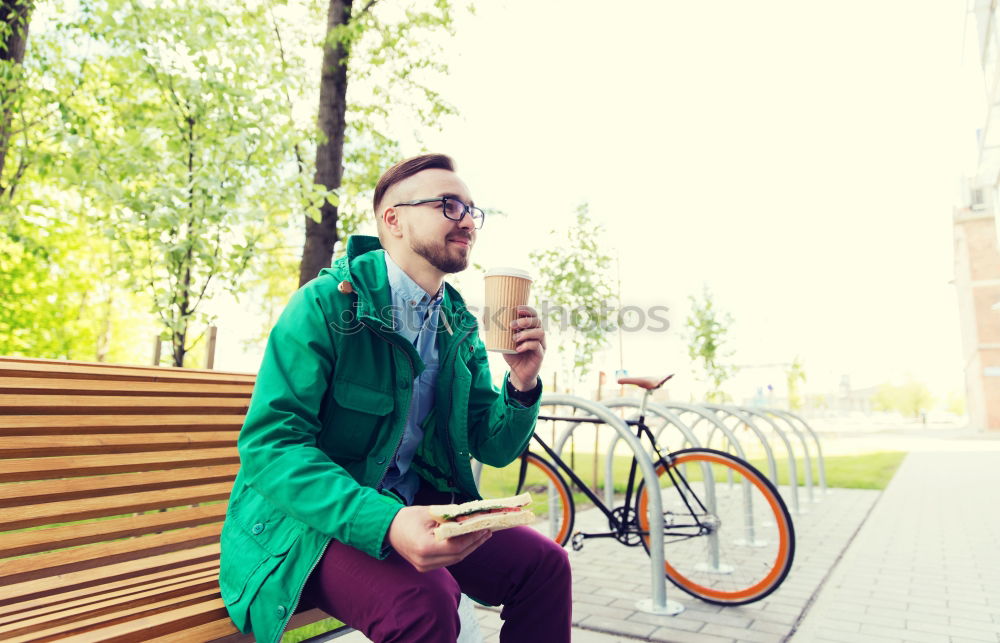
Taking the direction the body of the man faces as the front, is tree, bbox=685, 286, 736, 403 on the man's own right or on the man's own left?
on the man's own left

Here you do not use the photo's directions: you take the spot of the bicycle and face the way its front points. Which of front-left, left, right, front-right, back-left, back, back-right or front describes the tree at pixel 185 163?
front-left

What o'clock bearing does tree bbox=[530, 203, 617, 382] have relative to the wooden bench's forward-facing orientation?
The tree is roughly at 9 o'clock from the wooden bench.

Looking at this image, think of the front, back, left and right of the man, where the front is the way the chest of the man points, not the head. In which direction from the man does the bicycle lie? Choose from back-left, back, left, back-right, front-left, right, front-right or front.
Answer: left

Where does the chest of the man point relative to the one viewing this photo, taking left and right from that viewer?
facing the viewer and to the right of the viewer

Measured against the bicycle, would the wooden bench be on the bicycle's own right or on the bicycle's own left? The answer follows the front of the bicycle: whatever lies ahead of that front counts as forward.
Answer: on the bicycle's own left

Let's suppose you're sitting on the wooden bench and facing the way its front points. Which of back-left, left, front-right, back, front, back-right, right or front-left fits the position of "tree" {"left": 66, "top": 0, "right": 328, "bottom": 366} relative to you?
back-left

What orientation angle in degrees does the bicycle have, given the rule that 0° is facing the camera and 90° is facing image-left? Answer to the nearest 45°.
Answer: approximately 135°

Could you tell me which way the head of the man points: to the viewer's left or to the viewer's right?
to the viewer's right

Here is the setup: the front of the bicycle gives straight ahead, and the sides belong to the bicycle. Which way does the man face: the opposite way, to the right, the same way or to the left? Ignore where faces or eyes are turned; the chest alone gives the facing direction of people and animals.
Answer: the opposite way

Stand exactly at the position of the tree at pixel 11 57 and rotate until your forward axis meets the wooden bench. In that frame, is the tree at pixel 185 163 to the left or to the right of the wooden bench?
left

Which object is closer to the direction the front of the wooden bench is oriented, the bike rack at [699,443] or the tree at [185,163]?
the bike rack

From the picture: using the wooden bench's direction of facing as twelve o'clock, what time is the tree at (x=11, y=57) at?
The tree is roughly at 7 o'clock from the wooden bench.

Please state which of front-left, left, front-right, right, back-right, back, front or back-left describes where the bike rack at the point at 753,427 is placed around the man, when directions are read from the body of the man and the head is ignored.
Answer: left

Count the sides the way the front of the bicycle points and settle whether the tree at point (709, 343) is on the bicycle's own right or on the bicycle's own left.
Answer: on the bicycle's own right
